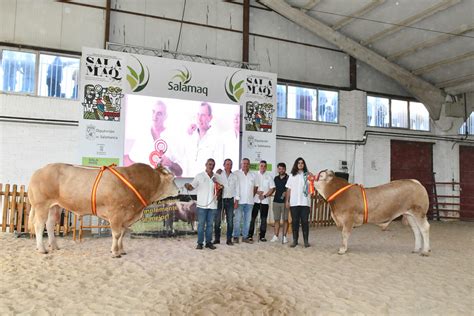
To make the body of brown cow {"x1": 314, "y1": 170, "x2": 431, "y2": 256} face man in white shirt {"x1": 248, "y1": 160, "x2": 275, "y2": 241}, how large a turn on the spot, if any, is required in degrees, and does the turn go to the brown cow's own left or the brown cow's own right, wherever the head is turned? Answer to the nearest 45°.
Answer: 0° — it already faces them

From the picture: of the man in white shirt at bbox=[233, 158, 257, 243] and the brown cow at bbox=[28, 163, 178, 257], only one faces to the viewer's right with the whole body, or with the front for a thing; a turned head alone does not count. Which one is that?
the brown cow

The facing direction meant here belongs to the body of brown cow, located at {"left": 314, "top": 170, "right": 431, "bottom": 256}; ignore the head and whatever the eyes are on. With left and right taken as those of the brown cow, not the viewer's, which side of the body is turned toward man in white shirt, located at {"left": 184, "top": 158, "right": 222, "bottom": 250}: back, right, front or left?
front

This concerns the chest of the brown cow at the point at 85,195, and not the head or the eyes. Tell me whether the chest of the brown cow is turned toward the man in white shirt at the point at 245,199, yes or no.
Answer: yes

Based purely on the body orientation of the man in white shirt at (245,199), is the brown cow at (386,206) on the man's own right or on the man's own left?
on the man's own left

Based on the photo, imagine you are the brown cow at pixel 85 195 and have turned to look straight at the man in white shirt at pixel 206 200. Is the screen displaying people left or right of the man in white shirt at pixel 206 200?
left

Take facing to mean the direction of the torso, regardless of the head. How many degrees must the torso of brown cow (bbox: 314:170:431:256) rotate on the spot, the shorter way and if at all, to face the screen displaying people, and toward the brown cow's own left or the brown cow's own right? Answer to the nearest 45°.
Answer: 0° — it already faces it

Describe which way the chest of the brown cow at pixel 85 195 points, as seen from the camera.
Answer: to the viewer's right

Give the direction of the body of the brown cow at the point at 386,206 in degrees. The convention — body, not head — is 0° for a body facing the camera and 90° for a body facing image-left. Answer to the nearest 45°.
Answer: approximately 90°

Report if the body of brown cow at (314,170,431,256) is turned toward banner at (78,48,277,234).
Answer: yes

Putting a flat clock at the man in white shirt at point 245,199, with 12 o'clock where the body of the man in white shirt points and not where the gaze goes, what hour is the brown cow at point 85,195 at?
The brown cow is roughly at 2 o'clock from the man in white shirt.

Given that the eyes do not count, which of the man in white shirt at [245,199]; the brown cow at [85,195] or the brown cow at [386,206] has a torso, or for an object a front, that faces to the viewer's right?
the brown cow at [85,195]

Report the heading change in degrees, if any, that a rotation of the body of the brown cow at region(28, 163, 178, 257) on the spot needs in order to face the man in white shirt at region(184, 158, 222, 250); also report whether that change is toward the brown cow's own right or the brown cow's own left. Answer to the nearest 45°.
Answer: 0° — it already faces them

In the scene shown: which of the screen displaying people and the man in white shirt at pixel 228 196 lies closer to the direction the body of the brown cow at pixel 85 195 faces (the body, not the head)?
the man in white shirt

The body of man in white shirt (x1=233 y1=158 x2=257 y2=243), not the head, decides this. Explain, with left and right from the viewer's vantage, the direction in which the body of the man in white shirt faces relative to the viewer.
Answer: facing the viewer

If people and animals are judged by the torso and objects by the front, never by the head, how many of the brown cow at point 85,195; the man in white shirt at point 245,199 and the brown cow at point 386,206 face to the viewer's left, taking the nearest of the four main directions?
1
